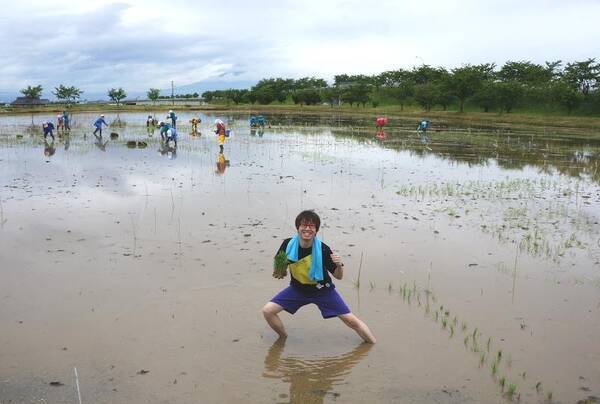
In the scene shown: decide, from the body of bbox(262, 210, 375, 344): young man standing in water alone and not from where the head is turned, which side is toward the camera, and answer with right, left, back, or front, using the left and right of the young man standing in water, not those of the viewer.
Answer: front

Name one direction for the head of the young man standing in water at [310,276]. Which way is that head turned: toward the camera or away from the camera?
toward the camera

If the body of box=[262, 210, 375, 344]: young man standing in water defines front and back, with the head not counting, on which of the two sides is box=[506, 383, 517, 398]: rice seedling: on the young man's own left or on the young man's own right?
on the young man's own left
